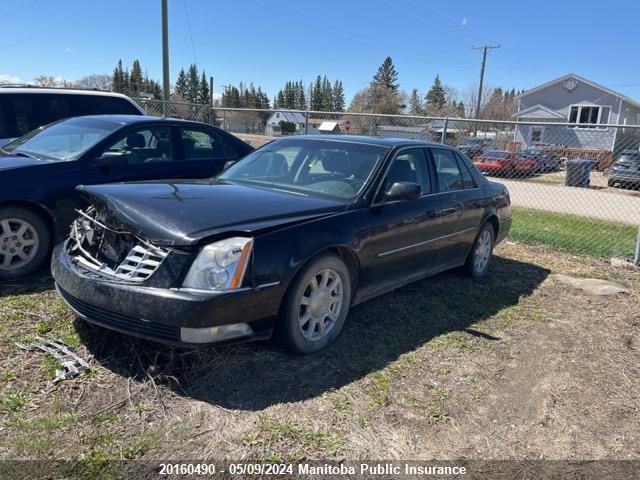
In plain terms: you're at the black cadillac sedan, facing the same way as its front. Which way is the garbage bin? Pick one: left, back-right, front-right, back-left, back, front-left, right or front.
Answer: back

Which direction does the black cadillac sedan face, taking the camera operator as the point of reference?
facing the viewer and to the left of the viewer

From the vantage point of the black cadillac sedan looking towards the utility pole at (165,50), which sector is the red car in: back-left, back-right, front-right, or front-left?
front-right

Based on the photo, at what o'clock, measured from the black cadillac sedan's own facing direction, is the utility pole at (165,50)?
The utility pole is roughly at 4 o'clock from the black cadillac sedan.

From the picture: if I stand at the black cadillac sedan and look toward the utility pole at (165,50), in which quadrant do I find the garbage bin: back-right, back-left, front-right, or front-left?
front-right

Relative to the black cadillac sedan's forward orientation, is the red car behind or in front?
behind
